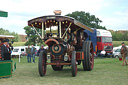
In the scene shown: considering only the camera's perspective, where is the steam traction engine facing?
facing the viewer and to the left of the viewer
